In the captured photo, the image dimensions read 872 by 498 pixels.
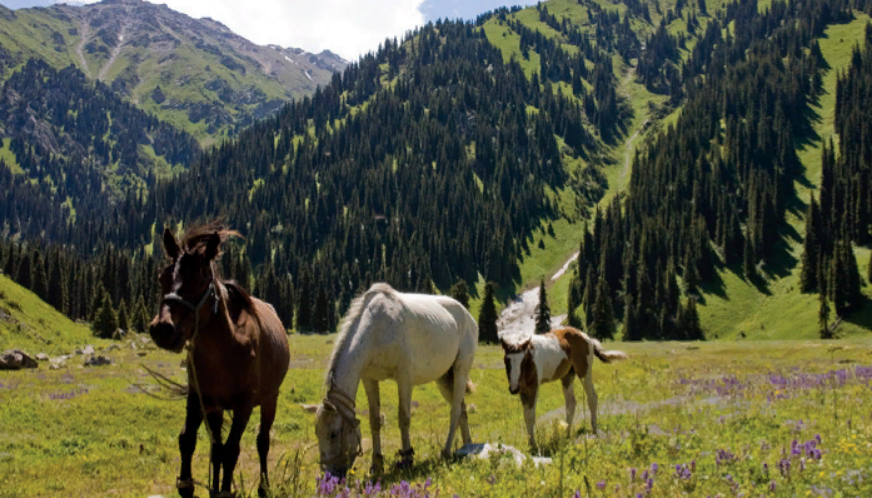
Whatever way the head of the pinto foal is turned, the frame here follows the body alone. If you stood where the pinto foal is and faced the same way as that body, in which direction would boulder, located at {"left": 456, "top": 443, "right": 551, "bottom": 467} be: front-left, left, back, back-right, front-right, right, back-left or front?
front-left

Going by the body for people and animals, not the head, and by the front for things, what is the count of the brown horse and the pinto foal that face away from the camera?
0

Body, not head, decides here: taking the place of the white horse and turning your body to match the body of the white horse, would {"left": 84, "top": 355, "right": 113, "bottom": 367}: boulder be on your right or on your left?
on your right

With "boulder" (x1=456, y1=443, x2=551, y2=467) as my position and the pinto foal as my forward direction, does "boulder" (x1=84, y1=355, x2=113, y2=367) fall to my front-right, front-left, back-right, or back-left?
front-left

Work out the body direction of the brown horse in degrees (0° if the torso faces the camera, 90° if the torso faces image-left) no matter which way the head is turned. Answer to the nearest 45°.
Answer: approximately 45°

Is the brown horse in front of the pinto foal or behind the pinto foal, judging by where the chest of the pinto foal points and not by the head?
in front

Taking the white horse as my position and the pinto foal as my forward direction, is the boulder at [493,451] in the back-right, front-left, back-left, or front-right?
front-right

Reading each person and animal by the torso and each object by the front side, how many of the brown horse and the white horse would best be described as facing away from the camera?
0

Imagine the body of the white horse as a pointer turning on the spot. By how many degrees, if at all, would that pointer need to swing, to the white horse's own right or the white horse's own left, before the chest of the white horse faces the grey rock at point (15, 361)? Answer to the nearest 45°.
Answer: approximately 90° to the white horse's own right

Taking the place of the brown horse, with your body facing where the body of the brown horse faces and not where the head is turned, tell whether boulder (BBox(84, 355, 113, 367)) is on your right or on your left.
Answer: on your right
